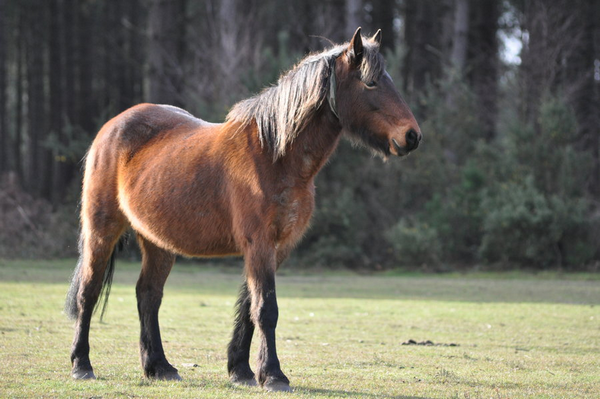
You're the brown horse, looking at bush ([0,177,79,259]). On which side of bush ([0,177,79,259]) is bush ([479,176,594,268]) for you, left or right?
right

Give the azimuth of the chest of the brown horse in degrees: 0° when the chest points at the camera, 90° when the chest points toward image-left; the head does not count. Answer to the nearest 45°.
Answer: approximately 315°

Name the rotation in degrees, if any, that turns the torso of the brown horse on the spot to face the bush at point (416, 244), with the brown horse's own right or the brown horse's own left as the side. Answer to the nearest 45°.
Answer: approximately 135° to the brown horse's own left

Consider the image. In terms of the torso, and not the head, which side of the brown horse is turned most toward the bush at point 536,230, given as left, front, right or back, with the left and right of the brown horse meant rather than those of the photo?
left

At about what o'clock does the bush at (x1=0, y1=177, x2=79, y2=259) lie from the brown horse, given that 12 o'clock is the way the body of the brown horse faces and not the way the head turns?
The bush is roughly at 7 o'clock from the brown horse.
